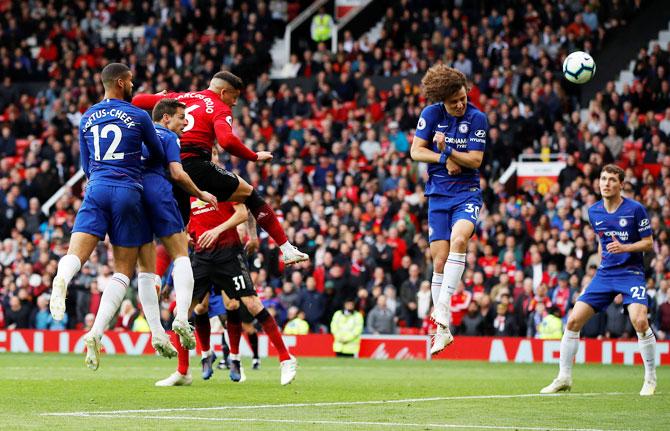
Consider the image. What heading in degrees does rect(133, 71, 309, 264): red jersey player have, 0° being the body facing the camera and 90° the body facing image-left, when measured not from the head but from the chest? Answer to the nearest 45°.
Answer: approximately 225°

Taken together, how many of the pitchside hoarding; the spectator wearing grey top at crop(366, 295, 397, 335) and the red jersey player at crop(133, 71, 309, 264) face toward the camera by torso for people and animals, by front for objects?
2

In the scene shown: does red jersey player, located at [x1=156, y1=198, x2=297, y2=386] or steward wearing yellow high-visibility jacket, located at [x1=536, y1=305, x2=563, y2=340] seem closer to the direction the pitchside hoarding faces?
the red jersey player

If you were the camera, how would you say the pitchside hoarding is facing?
facing the viewer

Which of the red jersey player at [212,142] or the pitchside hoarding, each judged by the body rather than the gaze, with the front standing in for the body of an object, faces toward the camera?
the pitchside hoarding

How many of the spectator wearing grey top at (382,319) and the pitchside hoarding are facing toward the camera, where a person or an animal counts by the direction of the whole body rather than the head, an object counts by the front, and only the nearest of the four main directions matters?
2

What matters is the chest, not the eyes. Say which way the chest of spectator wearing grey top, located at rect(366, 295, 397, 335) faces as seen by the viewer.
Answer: toward the camera

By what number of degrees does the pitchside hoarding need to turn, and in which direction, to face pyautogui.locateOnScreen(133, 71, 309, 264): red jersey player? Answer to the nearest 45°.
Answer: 0° — it already faces them

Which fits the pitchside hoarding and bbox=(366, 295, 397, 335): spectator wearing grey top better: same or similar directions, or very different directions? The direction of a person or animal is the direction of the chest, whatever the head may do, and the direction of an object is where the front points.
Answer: same or similar directions

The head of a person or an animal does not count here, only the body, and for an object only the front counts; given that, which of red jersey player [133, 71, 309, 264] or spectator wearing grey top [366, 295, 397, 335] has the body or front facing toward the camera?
the spectator wearing grey top

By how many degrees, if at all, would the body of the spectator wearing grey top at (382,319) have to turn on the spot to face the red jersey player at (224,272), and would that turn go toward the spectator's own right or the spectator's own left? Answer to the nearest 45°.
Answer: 0° — they already face them

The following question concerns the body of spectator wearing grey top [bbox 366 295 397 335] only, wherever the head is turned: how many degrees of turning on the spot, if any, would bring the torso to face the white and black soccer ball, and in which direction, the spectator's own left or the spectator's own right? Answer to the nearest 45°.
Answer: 0° — they already face it
